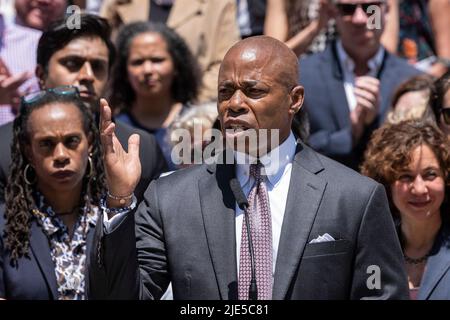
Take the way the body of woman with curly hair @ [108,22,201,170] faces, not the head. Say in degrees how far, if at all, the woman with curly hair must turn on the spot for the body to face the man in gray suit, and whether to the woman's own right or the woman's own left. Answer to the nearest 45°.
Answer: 0° — they already face them

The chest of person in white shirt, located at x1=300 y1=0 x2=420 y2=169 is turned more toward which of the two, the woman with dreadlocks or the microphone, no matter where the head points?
the microphone

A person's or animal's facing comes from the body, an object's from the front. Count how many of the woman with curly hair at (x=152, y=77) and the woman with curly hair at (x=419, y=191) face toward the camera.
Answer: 2

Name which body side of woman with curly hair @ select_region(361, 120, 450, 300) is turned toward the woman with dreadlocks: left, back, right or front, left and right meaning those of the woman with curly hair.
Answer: right

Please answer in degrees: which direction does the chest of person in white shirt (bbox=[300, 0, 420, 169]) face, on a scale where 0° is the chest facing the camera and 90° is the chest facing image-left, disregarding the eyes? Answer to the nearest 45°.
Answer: approximately 0°

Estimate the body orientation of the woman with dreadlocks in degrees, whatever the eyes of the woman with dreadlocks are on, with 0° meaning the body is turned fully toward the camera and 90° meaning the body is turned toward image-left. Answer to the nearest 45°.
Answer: approximately 315°

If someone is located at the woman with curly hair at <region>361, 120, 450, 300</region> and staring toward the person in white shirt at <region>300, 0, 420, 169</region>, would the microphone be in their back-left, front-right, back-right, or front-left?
back-left

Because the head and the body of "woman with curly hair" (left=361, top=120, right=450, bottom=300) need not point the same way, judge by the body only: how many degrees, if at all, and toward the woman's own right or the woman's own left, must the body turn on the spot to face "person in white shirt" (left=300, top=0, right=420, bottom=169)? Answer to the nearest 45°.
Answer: approximately 180°

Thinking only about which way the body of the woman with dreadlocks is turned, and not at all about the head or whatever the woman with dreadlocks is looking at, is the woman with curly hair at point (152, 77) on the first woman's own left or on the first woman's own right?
on the first woman's own left

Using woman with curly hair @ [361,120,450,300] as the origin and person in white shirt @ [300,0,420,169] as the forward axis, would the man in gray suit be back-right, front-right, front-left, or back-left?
back-left

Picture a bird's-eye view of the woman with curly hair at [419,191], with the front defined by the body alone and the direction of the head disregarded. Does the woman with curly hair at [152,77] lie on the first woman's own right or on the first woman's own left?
on the first woman's own right
